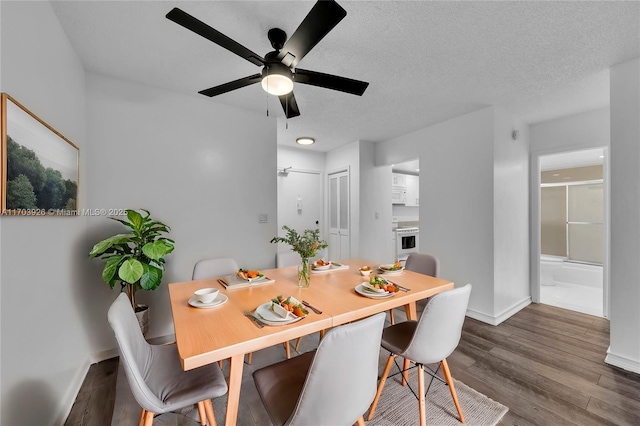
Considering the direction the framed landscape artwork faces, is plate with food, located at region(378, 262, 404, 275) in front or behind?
in front

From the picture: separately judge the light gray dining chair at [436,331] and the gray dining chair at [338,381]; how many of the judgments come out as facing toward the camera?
0

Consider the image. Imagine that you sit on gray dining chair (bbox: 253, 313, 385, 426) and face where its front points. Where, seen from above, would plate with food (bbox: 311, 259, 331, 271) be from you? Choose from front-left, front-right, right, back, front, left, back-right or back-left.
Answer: front-right

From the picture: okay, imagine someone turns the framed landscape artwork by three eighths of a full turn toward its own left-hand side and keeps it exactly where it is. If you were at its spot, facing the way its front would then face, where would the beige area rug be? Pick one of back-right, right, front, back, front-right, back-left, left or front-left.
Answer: back-right

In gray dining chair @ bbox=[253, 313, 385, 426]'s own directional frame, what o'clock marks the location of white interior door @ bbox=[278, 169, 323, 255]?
The white interior door is roughly at 1 o'clock from the gray dining chair.

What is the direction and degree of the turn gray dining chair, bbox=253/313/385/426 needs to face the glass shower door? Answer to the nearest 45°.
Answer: approximately 90° to its right

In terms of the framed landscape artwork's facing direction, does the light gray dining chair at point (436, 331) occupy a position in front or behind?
in front

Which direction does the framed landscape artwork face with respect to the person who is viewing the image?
facing the viewer and to the right of the viewer

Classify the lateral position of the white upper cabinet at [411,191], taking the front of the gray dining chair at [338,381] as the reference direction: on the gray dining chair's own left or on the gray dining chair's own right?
on the gray dining chair's own right

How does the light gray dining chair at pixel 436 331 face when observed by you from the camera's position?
facing away from the viewer and to the left of the viewer

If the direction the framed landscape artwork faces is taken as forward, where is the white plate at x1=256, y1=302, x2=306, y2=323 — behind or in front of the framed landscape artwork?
in front

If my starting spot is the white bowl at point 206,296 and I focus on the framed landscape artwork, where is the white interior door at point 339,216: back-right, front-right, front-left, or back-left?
back-right

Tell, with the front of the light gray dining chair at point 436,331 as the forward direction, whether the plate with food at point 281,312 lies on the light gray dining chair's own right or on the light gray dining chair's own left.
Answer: on the light gray dining chair's own left

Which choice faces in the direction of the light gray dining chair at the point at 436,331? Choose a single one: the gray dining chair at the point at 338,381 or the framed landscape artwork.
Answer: the framed landscape artwork

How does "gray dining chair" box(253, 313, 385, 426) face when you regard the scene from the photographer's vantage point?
facing away from the viewer and to the left of the viewer
